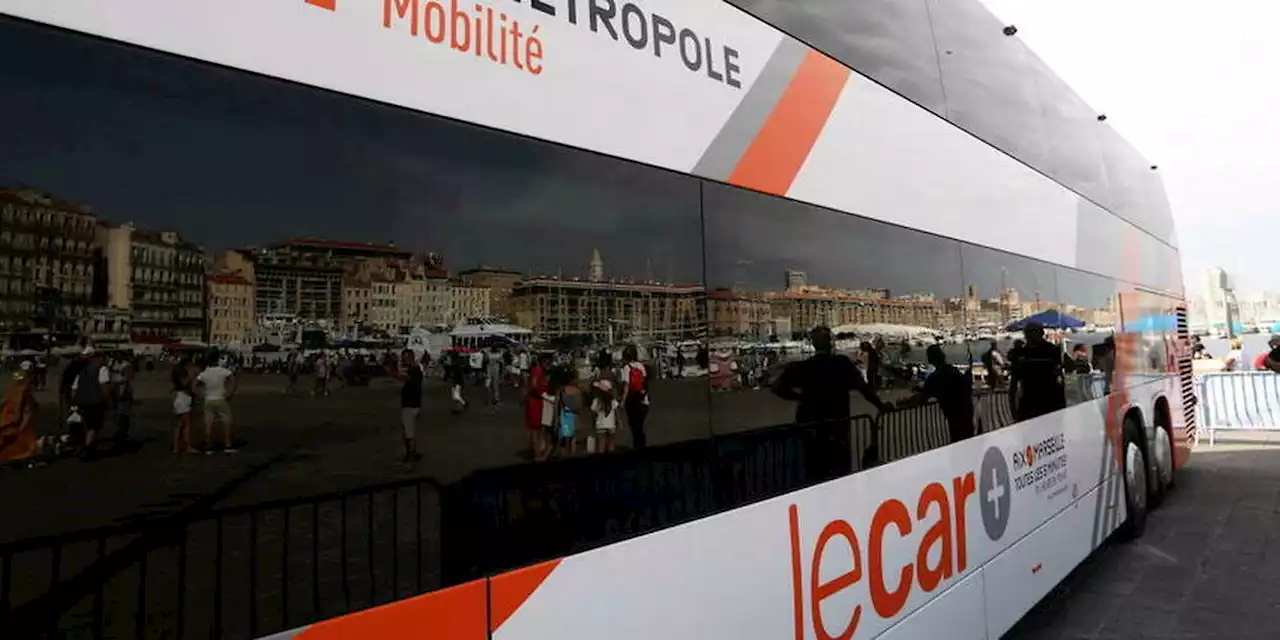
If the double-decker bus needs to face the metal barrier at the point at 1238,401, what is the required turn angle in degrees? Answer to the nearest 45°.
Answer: approximately 180°

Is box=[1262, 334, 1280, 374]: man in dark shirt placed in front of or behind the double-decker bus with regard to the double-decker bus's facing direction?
behind

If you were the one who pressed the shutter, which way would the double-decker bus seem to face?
facing the viewer and to the left of the viewer
